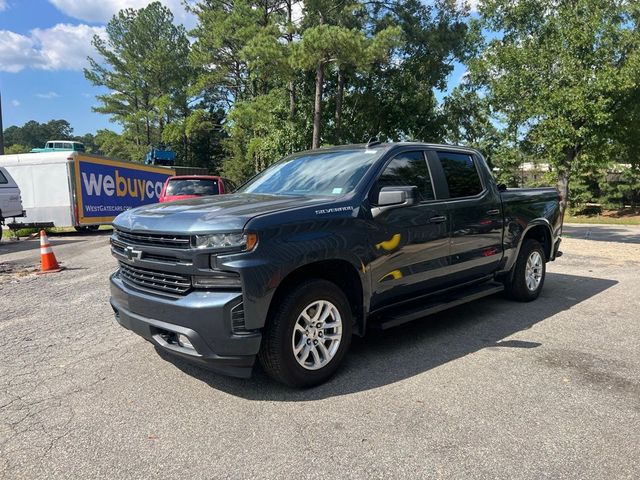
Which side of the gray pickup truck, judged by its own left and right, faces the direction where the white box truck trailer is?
right

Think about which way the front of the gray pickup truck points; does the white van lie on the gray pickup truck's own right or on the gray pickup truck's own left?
on the gray pickup truck's own right

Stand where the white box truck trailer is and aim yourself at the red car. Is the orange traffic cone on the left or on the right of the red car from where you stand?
right

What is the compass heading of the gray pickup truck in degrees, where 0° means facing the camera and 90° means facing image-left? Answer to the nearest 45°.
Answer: approximately 45°

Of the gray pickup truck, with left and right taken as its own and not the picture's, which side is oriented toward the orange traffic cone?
right

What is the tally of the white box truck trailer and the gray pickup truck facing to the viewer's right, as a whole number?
0

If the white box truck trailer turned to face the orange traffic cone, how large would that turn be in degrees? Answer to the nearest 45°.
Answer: approximately 45° to its left
